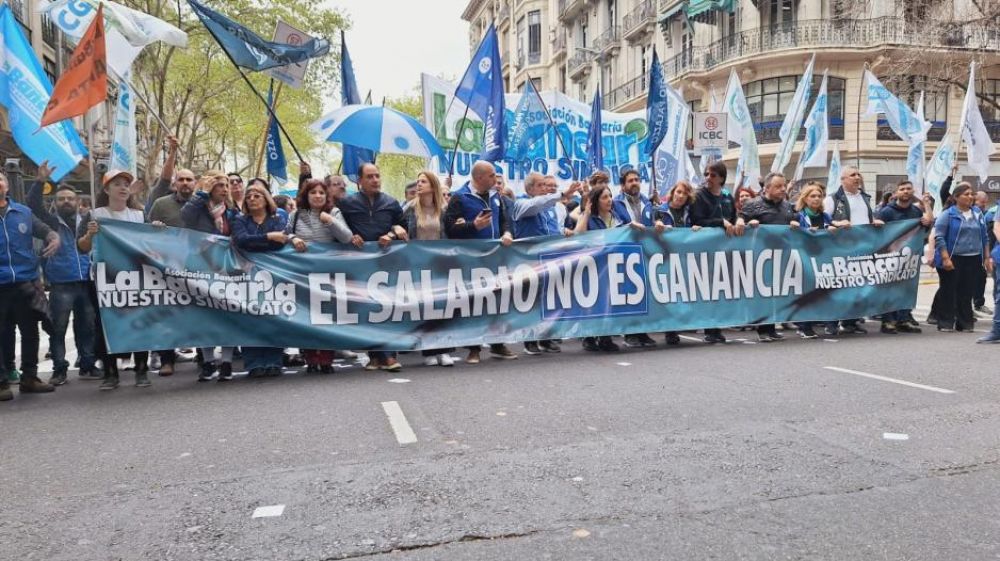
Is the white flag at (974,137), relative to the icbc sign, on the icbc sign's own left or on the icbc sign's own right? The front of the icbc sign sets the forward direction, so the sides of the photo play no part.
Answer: on the icbc sign's own left

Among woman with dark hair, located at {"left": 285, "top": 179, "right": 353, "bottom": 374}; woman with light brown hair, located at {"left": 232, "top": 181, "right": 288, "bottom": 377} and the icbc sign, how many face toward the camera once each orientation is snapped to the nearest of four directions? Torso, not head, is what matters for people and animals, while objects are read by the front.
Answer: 3

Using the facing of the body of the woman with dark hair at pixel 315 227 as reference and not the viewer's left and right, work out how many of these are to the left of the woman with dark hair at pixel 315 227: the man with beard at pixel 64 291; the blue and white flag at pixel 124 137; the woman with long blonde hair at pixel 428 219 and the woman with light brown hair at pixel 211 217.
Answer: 1

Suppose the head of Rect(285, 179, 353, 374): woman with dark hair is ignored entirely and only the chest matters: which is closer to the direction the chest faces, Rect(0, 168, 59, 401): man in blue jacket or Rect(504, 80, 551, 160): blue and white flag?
the man in blue jacket

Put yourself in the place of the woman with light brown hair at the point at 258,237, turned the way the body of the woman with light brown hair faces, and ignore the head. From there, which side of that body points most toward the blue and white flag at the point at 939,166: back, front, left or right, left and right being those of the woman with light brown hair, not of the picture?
left

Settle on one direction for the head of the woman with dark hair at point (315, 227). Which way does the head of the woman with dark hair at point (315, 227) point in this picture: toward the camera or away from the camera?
toward the camera

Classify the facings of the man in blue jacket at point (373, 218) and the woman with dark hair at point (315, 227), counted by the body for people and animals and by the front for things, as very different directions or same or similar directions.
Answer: same or similar directions

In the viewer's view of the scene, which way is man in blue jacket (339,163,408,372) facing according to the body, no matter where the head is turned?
toward the camera

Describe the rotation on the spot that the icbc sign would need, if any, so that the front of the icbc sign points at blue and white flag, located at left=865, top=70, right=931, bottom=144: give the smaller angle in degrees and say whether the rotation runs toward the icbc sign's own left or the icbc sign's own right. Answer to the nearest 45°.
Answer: approximately 135° to the icbc sign's own left

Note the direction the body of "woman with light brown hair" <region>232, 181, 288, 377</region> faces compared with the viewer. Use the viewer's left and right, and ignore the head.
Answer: facing the viewer

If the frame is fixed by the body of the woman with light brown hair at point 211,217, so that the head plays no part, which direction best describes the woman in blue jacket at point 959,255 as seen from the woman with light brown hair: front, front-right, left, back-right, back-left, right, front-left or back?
front-left
